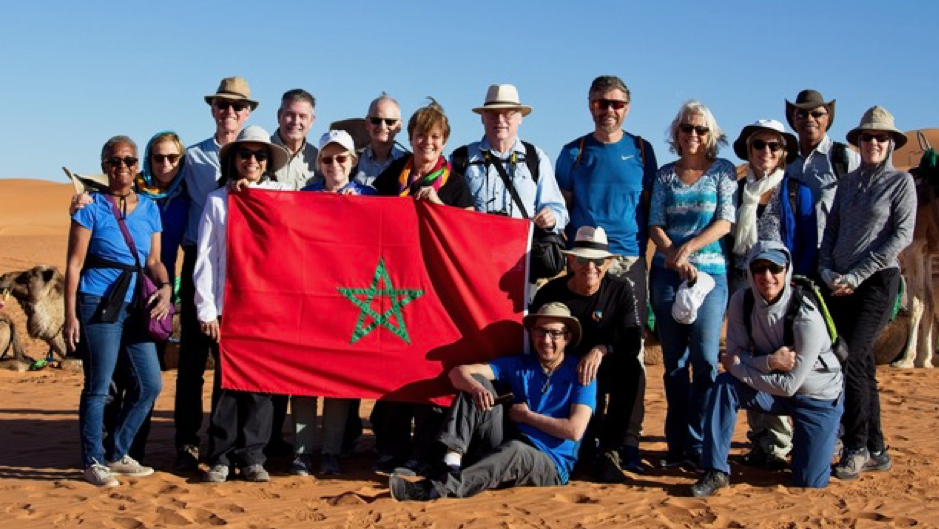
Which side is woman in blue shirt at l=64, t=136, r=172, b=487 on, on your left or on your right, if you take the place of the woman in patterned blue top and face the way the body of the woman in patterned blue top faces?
on your right

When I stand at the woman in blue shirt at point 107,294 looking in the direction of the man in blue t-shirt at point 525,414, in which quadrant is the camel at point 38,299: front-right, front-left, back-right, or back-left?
back-left

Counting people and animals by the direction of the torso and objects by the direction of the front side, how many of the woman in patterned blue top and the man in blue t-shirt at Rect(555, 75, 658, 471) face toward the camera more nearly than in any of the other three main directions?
2

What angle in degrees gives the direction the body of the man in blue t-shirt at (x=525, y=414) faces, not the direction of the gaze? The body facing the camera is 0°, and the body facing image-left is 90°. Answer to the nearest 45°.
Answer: approximately 45°

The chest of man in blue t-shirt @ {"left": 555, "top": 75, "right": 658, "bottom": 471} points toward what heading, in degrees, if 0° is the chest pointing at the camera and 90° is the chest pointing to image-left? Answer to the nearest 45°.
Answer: approximately 0°

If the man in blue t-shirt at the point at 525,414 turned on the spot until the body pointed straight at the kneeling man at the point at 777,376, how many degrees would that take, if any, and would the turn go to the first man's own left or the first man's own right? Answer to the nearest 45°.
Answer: approximately 135° to the first man's own left

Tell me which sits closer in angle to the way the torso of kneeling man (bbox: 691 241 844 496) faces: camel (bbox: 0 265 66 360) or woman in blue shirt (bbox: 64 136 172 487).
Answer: the woman in blue shirt

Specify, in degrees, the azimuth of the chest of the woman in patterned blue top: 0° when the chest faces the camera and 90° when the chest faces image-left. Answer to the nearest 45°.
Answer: approximately 0°
